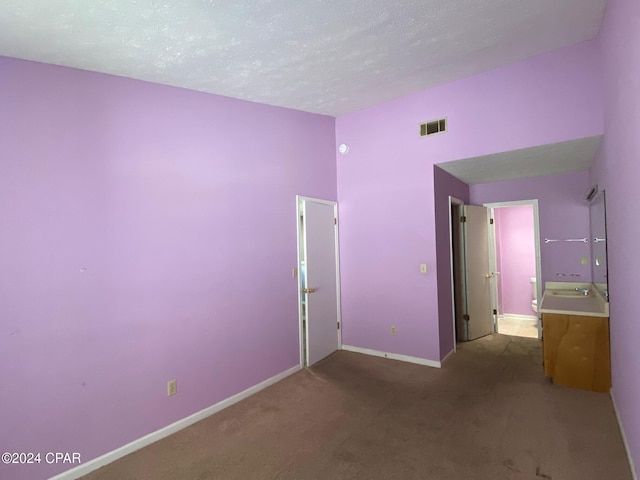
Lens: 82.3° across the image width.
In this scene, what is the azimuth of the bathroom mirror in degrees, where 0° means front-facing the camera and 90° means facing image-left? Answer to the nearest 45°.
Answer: approximately 90°

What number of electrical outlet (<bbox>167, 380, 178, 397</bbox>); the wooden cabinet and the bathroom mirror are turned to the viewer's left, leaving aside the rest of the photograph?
2

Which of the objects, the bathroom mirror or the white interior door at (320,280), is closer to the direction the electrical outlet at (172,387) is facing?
the bathroom mirror

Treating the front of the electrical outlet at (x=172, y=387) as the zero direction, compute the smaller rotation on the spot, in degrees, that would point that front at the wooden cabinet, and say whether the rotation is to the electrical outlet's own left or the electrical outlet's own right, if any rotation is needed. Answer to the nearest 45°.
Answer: approximately 45° to the electrical outlet's own left

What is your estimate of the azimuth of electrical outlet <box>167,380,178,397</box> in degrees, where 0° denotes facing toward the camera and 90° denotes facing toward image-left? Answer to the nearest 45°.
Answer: approximately 315°

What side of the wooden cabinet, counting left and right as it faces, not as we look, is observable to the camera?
left

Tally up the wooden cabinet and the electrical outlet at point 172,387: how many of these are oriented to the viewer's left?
1

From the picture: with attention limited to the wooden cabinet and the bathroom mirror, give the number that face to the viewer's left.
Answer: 2

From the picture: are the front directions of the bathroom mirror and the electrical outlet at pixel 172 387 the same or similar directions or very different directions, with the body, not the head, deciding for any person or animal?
very different directions

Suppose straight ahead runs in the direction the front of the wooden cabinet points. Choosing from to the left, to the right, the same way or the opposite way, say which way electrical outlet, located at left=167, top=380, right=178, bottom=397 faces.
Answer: the opposite way
